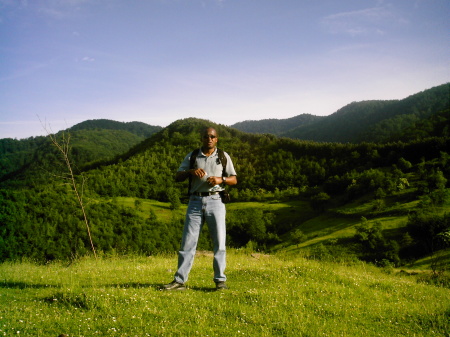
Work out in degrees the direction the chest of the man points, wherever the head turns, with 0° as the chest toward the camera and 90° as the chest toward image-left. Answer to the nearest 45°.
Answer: approximately 0°
